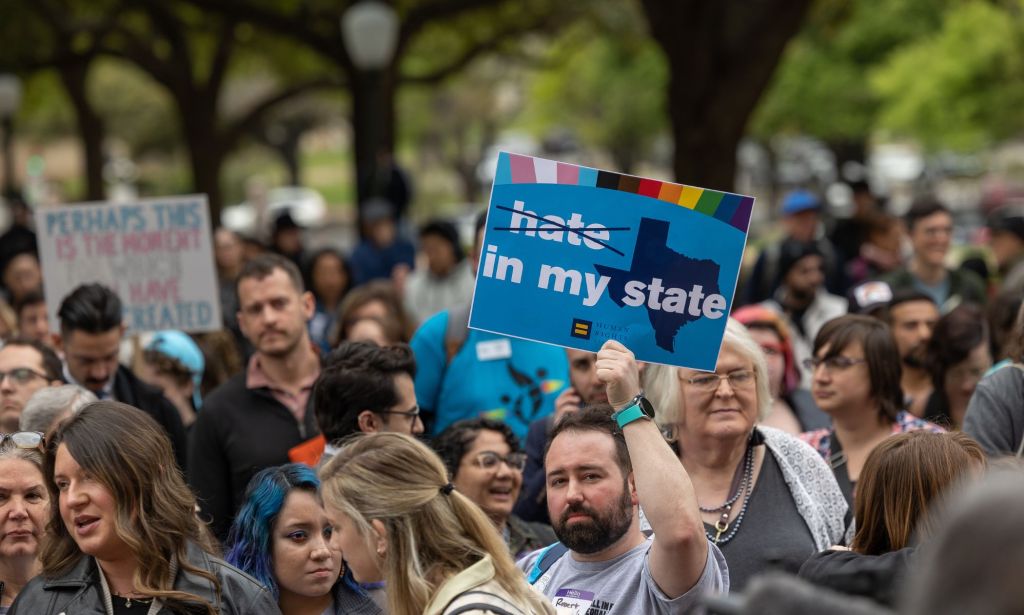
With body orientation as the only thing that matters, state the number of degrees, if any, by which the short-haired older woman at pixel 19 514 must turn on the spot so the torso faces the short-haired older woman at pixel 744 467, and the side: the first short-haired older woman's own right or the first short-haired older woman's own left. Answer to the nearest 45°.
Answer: approximately 90° to the first short-haired older woman's own left

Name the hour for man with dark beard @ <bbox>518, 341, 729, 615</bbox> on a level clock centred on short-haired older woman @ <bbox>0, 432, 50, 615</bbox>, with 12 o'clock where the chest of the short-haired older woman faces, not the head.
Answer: The man with dark beard is roughly at 10 o'clock from the short-haired older woman.

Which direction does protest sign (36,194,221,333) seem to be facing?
toward the camera

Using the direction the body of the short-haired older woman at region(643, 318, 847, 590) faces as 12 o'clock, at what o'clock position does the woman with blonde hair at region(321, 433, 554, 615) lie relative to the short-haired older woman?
The woman with blonde hair is roughly at 1 o'clock from the short-haired older woman.

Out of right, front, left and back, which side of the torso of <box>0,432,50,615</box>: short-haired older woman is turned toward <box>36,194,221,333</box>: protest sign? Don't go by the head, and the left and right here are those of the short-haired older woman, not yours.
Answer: back

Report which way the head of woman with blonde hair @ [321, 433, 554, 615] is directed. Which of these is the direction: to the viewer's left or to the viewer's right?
to the viewer's left

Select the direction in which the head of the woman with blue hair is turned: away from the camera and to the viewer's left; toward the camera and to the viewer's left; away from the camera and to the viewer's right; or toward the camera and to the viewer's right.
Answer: toward the camera and to the viewer's right

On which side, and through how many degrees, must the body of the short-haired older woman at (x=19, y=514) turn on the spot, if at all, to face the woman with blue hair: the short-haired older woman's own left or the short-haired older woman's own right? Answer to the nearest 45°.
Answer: approximately 45° to the short-haired older woman's own left

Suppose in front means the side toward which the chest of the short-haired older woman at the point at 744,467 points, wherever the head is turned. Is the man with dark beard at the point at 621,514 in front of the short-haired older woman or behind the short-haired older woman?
in front

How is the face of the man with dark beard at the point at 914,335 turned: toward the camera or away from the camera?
toward the camera

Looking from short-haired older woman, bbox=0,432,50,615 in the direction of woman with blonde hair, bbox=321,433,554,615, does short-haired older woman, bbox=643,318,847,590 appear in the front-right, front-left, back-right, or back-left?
front-left
